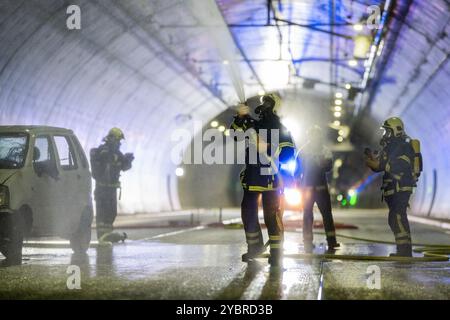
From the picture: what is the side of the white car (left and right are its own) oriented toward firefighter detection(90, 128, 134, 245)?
back

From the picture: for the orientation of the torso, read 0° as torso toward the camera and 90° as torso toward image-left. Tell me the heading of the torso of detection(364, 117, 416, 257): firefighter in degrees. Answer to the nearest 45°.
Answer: approximately 90°

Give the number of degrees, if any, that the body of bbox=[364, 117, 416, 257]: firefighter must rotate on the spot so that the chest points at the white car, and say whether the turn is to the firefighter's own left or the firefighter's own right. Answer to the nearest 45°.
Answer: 0° — they already face it

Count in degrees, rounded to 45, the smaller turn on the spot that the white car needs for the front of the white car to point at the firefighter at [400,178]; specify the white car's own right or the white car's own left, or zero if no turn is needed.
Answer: approximately 135° to the white car's own left

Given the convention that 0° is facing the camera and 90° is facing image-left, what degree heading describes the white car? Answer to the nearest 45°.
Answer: approximately 45°
